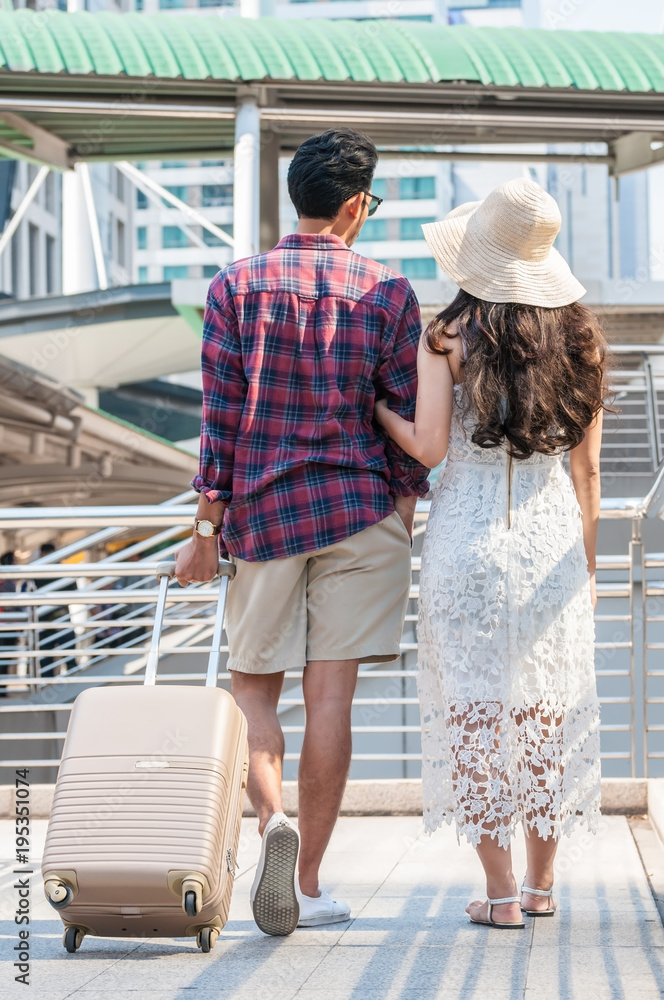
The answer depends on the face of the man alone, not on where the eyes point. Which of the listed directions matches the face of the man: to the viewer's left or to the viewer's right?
to the viewer's right

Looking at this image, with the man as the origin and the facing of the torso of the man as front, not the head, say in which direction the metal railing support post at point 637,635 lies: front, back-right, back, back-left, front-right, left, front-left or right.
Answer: front-right

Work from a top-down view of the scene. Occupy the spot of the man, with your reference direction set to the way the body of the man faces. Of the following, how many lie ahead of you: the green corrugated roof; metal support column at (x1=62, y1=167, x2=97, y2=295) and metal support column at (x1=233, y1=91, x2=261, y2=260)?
3

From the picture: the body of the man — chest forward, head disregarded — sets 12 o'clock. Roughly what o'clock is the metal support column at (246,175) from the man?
The metal support column is roughly at 12 o'clock from the man.

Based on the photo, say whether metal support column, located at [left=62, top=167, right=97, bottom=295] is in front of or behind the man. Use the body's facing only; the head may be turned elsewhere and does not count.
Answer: in front

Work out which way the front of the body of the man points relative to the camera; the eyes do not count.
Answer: away from the camera

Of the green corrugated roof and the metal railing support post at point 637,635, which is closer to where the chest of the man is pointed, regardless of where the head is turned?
the green corrugated roof

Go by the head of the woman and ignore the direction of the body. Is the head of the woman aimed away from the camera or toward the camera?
away from the camera

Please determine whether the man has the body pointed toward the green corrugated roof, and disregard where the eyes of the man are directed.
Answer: yes
